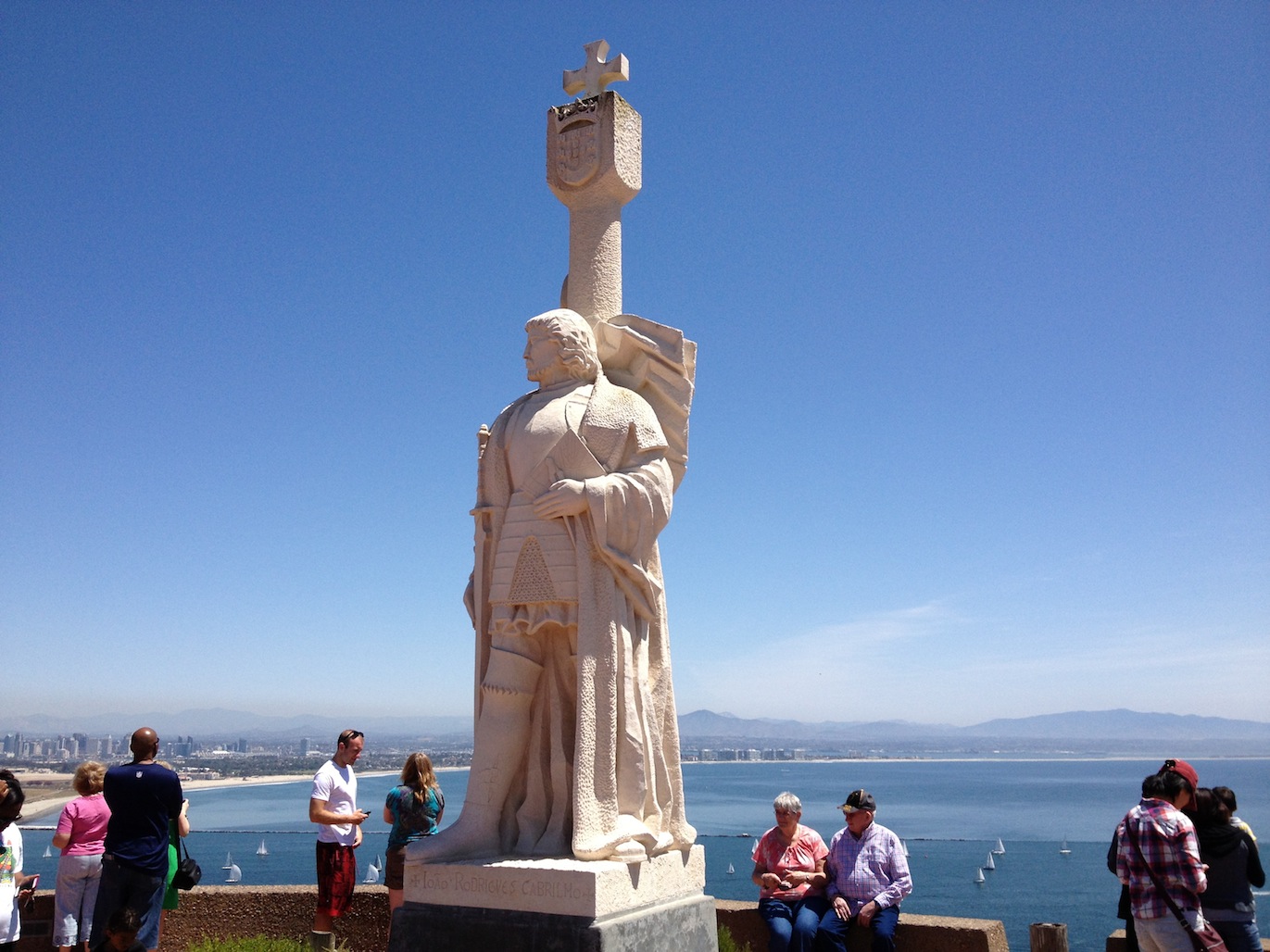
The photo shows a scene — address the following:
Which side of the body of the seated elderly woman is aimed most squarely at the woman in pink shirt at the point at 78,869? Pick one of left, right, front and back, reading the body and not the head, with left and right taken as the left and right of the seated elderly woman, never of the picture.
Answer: right

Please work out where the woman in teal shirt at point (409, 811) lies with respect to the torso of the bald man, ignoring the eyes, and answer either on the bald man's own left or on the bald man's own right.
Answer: on the bald man's own right

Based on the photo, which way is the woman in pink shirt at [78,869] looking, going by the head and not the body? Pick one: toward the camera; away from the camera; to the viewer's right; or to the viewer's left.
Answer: away from the camera

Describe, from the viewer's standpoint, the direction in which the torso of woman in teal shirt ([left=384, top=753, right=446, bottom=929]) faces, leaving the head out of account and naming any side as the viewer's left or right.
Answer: facing away from the viewer and to the left of the viewer

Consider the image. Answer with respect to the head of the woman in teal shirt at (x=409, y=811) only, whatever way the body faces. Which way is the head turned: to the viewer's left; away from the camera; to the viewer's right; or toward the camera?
away from the camera

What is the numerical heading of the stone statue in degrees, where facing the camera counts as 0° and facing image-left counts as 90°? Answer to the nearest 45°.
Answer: approximately 45°

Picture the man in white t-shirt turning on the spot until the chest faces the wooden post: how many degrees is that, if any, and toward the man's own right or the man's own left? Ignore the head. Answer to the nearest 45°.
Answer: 0° — they already face it

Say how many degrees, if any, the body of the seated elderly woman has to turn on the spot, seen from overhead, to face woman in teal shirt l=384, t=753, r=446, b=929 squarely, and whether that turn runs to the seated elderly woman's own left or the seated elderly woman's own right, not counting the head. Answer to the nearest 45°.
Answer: approximately 90° to the seated elderly woman's own right

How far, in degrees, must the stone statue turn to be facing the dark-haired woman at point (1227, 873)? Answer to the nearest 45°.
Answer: approximately 135° to its left

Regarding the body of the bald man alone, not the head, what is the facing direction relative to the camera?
away from the camera

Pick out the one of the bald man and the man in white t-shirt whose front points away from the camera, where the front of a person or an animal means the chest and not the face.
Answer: the bald man

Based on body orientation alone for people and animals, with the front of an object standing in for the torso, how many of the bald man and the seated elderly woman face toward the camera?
1

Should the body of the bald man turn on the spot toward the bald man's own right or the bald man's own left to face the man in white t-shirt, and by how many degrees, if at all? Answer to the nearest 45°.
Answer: approximately 45° to the bald man's own right
